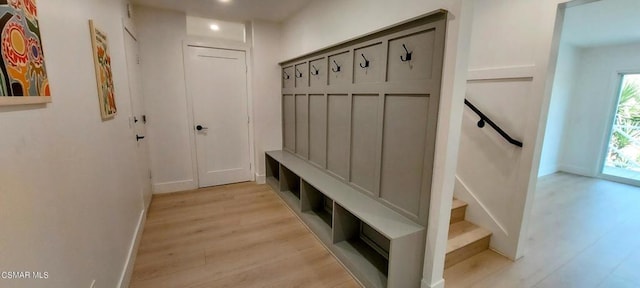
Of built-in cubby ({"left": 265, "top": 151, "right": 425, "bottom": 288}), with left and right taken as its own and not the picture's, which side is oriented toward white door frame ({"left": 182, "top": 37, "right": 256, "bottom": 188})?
right

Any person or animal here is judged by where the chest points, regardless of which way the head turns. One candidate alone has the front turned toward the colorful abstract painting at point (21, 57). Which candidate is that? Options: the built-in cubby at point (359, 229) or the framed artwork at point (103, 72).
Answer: the built-in cubby

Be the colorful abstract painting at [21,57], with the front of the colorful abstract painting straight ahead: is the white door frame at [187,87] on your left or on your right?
on your left

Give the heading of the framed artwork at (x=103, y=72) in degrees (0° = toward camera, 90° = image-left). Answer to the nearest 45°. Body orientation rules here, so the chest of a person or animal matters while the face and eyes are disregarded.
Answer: approximately 270°

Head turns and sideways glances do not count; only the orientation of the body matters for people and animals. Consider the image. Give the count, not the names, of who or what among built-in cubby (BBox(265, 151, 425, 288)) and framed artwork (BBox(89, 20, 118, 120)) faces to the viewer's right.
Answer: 1

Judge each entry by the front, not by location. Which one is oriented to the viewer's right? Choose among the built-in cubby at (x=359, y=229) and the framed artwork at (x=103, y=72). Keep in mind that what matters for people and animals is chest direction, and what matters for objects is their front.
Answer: the framed artwork

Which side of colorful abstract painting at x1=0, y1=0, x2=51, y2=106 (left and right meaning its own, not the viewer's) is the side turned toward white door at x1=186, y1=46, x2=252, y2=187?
left

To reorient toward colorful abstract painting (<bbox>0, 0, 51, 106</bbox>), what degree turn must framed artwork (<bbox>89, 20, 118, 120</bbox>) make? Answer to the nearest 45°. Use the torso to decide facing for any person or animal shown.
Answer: approximately 90° to its right

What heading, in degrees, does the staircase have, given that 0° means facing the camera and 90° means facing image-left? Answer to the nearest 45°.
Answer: approximately 315°

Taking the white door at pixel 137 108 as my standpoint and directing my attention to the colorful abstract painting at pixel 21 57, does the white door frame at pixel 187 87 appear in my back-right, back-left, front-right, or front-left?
back-left

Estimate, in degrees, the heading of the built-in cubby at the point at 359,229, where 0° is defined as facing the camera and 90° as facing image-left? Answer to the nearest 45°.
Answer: approximately 45°

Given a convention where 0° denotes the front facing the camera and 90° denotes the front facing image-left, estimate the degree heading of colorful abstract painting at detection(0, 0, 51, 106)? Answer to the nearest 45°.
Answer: approximately 315°
